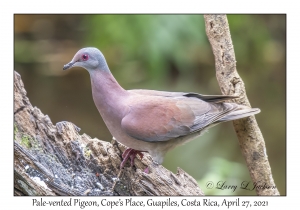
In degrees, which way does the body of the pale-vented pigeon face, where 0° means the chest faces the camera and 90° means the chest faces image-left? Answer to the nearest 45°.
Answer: approximately 90°

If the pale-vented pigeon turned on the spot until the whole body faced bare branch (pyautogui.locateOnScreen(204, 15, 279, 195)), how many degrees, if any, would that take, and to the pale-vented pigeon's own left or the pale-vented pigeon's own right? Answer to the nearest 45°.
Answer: approximately 180°
